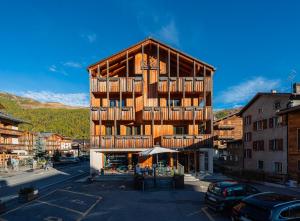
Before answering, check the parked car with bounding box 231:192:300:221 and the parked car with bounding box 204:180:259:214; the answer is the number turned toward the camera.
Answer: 0

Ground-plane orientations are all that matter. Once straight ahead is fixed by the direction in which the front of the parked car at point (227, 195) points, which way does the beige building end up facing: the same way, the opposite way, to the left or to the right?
the opposite way

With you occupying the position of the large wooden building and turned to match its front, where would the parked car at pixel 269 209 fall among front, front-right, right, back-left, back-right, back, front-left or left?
front

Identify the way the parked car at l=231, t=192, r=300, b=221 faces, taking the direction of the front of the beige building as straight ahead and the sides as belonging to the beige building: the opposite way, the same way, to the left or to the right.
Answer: the opposite way

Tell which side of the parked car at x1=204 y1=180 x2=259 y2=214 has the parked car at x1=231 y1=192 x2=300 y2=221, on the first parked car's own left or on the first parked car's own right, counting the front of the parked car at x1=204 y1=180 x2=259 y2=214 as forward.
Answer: on the first parked car's own right

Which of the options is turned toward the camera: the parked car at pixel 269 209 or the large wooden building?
the large wooden building

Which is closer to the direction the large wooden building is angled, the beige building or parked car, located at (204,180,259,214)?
the parked car

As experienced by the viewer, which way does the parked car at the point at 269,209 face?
facing away from the viewer and to the right of the viewer

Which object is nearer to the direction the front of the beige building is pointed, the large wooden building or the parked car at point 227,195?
the large wooden building

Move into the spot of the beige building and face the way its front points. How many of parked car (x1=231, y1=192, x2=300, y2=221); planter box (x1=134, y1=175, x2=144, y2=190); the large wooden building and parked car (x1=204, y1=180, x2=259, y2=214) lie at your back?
0

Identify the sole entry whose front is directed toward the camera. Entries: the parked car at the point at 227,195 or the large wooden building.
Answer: the large wooden building

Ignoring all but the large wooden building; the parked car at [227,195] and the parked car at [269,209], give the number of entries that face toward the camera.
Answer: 1

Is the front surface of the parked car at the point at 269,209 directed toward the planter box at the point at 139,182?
no

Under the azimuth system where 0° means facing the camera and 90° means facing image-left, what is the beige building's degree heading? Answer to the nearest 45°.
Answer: approximately 45°

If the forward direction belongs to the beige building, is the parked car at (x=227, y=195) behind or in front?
in front

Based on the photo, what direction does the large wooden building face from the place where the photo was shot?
facing the viewer

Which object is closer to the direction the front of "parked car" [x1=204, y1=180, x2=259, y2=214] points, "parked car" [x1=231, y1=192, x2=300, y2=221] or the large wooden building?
the large wooden building
